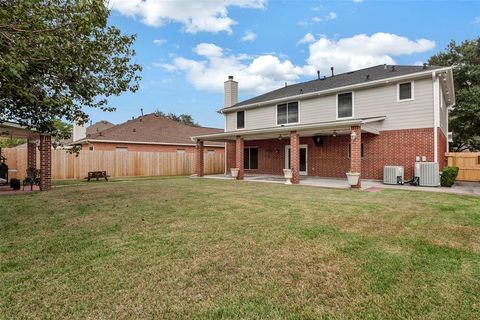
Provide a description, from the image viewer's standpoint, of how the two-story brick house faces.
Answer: facing away from the viewer and to the right of the viewer

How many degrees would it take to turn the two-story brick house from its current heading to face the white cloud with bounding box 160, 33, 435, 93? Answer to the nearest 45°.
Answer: approximately 45° to its left

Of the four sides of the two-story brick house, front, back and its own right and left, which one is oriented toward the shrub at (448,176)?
right
